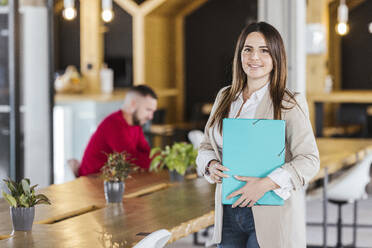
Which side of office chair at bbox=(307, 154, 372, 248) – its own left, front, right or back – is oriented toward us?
left

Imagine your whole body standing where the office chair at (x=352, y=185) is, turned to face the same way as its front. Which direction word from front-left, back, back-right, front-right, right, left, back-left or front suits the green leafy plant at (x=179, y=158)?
front-left

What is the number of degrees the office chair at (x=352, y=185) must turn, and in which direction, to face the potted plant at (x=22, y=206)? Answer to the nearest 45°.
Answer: approximately 45° to its left

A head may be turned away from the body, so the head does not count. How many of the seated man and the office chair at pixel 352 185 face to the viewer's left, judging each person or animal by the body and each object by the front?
1

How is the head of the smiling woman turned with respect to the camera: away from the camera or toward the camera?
toward the camera

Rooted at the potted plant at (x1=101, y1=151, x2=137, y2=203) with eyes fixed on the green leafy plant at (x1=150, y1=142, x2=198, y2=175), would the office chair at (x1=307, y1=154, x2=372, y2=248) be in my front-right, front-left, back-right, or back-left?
front-right

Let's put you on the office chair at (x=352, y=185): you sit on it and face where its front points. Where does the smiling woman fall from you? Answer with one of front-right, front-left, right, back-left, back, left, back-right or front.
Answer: left
